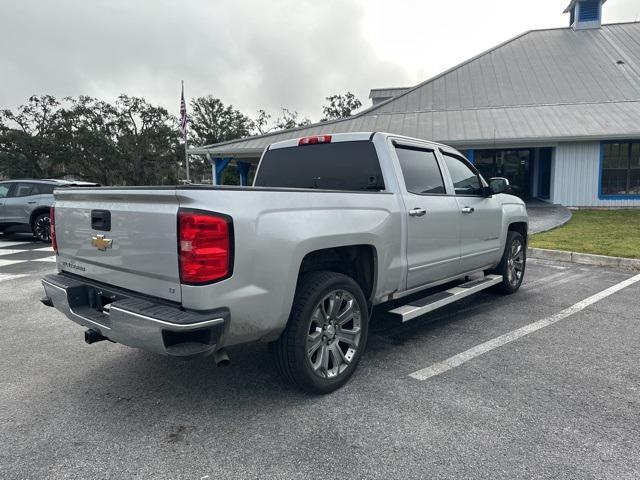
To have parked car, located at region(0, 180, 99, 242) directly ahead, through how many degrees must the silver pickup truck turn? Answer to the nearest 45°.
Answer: approximately 90° to its left

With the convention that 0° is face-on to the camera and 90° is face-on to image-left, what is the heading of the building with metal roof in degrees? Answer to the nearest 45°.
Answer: approximately 0°

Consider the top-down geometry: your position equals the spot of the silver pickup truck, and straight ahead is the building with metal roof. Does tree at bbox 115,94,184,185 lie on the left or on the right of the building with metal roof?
left

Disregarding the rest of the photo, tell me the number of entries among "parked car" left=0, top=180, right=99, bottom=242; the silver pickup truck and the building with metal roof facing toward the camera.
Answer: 1

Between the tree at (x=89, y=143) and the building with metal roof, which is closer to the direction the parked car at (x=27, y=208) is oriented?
the tree

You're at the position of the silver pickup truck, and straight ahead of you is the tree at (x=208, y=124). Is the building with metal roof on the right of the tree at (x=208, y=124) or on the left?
right

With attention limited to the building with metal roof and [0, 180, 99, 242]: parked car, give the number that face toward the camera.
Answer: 1

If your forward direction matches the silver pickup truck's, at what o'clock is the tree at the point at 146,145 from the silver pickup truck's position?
The tree is roughly at 10 o'clock from the silver pickup truck.

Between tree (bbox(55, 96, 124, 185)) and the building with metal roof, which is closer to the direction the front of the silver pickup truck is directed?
the building with metal roof

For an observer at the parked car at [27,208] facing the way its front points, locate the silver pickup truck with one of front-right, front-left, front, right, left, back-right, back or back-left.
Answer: back-left

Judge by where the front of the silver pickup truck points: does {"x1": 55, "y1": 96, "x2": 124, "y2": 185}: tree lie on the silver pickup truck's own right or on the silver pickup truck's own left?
on the silver pickup truck's own left

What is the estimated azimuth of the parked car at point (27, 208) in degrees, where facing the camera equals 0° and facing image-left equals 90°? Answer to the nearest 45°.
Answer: approximately 135°

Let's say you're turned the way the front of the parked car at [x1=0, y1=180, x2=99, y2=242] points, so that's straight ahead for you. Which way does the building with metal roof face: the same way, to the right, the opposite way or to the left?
to the left

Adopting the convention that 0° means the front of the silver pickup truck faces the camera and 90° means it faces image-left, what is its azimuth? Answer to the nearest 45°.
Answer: approximately 225°
